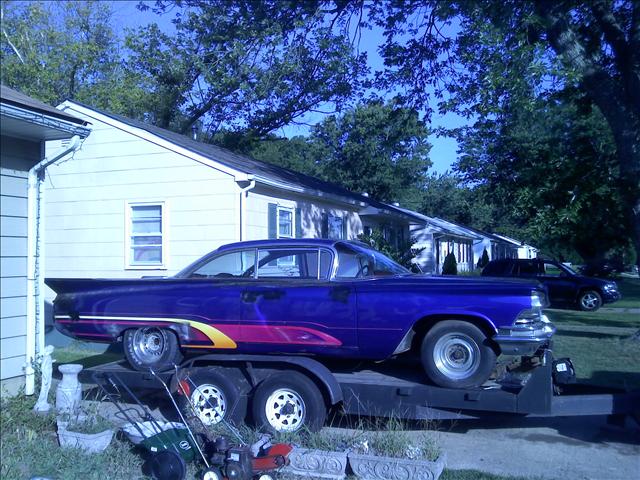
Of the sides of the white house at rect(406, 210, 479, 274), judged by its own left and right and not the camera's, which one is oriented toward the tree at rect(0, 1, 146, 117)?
right

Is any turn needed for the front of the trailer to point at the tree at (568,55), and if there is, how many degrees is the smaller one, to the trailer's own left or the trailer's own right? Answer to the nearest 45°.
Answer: approximately 45° to the trailer's own left

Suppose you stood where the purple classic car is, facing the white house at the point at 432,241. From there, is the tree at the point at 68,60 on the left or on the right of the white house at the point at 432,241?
left

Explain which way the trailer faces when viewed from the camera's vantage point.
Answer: facing to the right of the viewer

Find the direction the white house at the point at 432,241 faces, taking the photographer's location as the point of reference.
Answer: facing the viewer and to the right of the viewer

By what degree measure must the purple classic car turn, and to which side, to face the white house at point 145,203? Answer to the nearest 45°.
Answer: approximately 135° to its left

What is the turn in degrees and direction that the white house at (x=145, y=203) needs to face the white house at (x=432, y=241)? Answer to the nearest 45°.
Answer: approximately 90° to its left

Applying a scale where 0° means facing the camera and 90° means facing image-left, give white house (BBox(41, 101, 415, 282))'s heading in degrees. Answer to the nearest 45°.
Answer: approximately 315°

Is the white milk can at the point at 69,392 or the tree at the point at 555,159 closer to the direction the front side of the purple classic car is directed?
the tree

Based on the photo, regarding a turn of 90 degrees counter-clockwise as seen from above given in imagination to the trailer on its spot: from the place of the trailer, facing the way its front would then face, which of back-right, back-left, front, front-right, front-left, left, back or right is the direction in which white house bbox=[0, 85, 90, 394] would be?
left

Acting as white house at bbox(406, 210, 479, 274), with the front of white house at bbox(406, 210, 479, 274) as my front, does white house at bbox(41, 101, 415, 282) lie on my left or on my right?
on my right

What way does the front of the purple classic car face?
to the viewer's right

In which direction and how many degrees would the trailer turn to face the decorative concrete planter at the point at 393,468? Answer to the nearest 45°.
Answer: approximately 90° to its right
